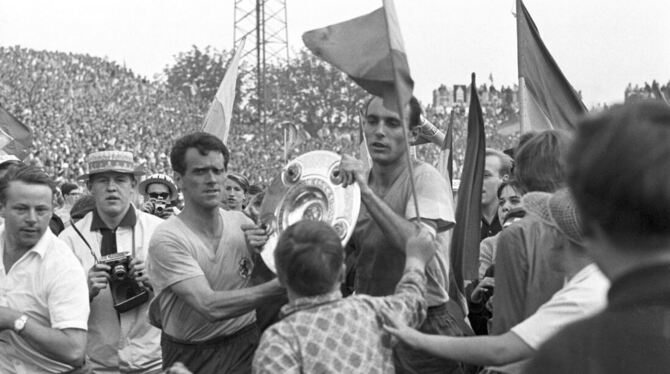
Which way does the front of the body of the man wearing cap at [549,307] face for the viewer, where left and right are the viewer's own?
facing to the left of the viewer

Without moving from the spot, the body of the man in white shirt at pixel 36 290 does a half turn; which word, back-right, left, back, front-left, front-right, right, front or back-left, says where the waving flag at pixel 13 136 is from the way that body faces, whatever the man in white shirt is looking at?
front-left

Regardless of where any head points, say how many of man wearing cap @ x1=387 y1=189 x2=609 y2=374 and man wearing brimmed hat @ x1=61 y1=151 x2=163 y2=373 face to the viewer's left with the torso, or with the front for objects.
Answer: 1

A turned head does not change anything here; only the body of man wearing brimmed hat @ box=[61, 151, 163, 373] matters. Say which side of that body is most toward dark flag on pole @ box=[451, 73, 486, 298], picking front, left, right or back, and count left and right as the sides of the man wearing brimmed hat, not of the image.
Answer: left

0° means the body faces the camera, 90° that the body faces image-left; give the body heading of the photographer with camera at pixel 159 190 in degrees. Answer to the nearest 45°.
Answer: approximately 0°

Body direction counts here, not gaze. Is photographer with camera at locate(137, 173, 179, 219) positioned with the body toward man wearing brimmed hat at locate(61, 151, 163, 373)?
yes

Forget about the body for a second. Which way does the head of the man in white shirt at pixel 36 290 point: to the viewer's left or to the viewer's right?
to the viewer's right

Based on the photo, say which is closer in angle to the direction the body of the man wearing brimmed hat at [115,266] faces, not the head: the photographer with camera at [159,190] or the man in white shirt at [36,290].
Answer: the man in white shirt

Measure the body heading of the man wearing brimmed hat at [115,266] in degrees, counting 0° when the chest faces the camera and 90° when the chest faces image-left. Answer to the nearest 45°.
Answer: approximately 0°

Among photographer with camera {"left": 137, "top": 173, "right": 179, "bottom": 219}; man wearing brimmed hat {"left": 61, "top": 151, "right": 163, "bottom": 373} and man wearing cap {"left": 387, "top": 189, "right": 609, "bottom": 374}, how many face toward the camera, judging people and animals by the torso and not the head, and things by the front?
2

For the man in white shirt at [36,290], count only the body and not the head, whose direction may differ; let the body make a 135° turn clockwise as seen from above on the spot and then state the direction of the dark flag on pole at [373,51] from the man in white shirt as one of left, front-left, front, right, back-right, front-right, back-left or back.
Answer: back-right
